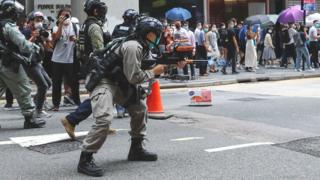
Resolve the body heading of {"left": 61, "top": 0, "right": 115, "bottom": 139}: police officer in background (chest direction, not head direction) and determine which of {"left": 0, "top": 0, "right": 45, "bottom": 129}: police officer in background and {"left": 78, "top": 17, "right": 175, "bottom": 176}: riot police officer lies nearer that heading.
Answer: the riot police officer

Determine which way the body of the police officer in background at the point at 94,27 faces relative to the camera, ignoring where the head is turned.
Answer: to the viewer's right

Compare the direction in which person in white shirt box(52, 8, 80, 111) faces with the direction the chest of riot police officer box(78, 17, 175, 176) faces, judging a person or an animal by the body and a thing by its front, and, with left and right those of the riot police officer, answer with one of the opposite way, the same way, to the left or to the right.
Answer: to the right

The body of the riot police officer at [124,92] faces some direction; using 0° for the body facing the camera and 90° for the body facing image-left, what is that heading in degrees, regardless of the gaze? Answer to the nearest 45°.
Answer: approximately 270°

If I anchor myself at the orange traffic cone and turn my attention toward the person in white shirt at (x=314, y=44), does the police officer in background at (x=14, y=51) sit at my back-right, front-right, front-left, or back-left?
back-left

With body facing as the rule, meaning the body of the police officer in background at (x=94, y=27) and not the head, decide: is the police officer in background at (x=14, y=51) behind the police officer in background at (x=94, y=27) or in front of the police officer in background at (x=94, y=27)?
behind

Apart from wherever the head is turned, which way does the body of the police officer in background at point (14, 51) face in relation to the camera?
to the viewer's right

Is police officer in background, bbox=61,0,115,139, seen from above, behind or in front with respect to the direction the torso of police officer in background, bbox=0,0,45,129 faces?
in front
